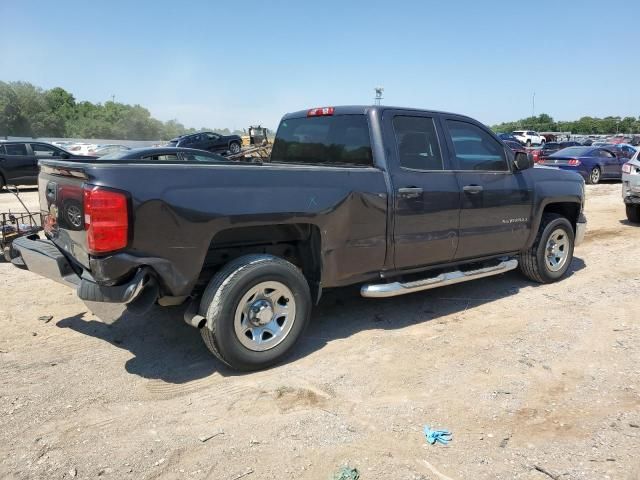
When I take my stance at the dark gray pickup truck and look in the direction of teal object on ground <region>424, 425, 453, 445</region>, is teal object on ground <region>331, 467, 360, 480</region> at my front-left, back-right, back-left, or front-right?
front-right

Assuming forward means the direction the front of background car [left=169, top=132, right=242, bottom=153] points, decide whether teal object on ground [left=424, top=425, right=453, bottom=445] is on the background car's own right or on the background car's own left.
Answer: on the background car's own right

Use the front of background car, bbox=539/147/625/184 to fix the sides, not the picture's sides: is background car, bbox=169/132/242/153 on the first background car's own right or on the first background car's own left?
on the first background car's own left

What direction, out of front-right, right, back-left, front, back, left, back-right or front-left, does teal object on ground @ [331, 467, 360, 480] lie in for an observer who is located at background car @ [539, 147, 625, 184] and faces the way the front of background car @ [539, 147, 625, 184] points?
back-right

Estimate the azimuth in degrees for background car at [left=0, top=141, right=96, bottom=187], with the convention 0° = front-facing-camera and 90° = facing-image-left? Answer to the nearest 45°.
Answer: approximately 270°

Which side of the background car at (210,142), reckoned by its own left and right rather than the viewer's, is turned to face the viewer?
right

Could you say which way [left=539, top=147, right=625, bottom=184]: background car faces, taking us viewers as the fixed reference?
facing away from the viewer and to the right of the viewer

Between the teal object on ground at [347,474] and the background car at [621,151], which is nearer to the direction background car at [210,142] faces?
the background car

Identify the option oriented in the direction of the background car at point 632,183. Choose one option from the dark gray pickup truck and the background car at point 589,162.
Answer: the dark gray pickup truck

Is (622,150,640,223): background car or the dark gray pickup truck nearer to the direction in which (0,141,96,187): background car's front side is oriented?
the background car

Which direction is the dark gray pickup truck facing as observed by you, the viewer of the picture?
facing away from the viewer and to the right of the viewer

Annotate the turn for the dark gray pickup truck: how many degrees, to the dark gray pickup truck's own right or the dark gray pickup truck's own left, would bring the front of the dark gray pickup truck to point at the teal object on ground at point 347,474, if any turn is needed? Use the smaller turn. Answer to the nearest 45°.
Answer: approximately 135° to the dark gray pickup truck's own right
